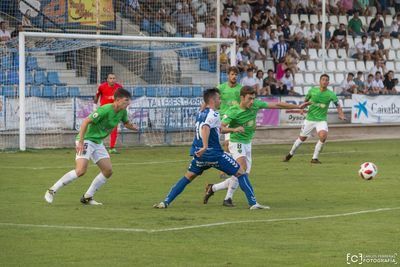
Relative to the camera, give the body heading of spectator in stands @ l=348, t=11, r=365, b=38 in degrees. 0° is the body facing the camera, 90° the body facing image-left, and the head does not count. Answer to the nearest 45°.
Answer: approximately 0°

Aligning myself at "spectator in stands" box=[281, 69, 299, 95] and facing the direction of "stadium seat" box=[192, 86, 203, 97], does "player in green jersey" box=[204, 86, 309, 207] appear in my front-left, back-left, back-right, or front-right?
front-left

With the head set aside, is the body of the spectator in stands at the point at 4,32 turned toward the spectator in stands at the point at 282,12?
no

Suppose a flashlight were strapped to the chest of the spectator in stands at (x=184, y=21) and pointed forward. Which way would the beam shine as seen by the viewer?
toward the camera

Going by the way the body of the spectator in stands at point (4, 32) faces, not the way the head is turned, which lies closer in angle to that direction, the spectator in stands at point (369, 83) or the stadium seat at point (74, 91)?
the stadium seat

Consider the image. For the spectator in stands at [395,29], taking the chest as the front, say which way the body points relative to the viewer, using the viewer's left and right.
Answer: facing the viewer and to the left of the viewer

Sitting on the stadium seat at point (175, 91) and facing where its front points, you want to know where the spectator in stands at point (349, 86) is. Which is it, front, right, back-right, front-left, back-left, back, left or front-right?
back-left

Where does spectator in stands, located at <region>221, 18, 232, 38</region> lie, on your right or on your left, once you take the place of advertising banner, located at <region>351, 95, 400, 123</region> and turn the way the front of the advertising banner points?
on your right

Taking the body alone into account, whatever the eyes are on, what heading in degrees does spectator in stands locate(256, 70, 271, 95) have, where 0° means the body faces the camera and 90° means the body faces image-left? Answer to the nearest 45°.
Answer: approximately 315°

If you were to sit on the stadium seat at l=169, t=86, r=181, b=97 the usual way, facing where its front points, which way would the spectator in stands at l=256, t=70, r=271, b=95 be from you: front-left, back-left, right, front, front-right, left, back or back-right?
back-left

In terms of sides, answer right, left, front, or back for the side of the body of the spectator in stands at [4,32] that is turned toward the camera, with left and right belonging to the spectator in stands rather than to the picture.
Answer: front

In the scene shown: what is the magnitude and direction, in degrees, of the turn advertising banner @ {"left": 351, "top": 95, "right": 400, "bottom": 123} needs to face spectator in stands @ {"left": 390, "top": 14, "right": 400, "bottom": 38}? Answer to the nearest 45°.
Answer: approximately 180°

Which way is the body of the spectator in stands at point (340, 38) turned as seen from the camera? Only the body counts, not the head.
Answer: toward the camera

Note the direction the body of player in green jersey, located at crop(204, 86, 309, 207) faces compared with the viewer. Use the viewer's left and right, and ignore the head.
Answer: facing the viewer and to the right of the viewer

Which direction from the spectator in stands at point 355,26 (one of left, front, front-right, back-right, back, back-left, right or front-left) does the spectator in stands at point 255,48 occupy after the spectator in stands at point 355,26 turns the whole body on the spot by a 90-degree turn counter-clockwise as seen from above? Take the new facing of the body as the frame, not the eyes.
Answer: back-right
